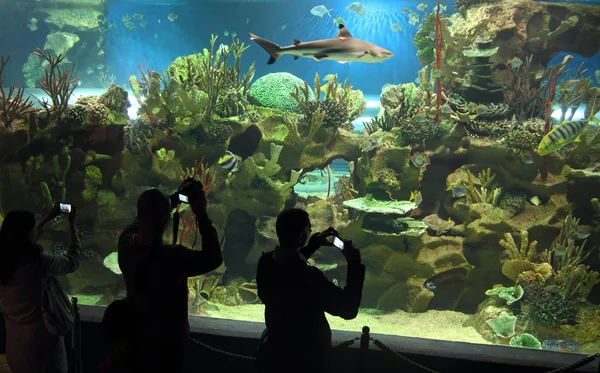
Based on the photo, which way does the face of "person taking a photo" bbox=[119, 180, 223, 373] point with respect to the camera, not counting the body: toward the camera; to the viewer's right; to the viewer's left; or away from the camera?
away from the camera

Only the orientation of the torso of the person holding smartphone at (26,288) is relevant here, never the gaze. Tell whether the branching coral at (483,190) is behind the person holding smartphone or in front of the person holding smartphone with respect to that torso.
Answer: in front

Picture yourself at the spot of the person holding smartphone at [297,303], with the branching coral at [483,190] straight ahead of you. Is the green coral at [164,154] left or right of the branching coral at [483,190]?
left

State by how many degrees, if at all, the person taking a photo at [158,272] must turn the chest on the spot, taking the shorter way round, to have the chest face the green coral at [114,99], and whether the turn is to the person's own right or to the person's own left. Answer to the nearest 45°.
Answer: approximately 45° to the person's own left

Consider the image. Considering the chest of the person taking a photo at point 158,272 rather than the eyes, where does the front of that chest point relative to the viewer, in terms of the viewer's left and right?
facing away from the viewer and to the right of the viewer

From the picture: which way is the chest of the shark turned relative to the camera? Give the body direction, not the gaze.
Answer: to the viewer's right

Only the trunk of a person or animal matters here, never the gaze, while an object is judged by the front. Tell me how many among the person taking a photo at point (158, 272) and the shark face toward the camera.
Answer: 0

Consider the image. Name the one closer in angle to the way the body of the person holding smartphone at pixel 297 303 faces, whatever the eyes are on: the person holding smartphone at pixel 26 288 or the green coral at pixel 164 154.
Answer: the green coral

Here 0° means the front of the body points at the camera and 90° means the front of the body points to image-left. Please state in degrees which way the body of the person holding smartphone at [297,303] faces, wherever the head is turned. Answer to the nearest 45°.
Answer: approximately 225°

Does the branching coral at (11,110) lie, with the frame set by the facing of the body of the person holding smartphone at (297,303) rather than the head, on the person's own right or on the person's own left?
on the person's own left

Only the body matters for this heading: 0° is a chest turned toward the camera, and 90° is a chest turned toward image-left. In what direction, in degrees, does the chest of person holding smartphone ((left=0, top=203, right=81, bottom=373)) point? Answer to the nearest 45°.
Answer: approximately 225°
